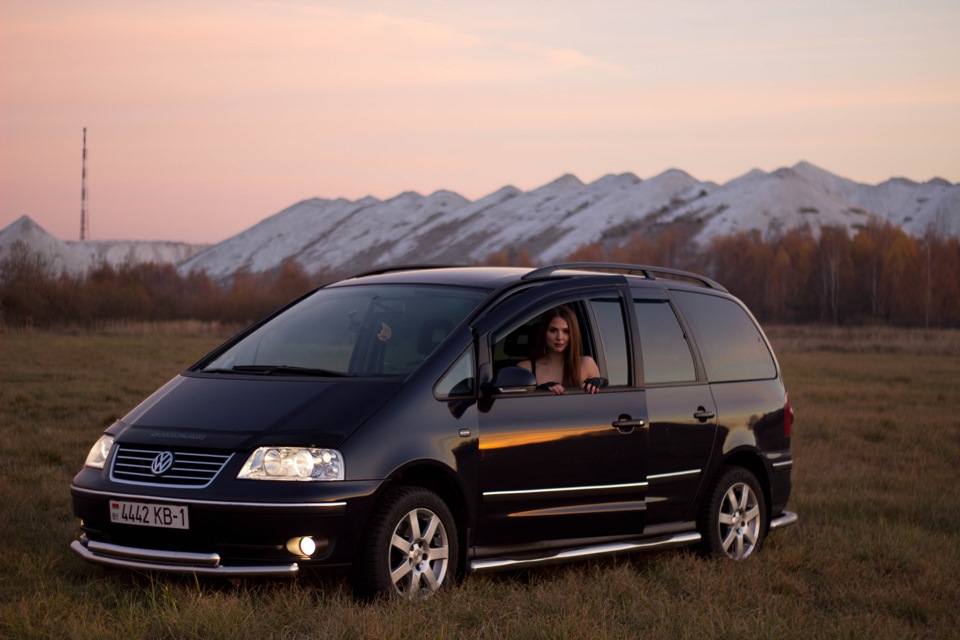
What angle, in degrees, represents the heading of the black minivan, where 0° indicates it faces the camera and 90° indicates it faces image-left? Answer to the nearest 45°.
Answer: approximately 45°
